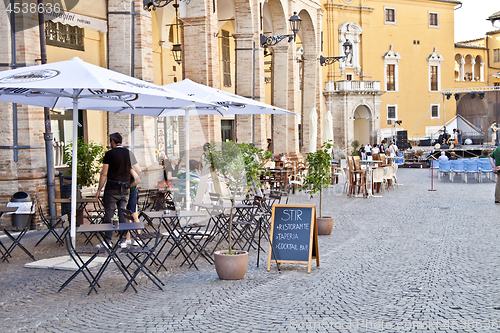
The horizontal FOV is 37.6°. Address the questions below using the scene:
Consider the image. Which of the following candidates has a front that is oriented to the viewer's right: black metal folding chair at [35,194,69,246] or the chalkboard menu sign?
the black metal folding chair

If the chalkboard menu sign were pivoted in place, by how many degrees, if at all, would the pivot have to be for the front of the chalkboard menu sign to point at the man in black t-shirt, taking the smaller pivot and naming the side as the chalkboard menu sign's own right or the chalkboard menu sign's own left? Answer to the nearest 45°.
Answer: approximately 90° to the chalkboard menu sign's own right

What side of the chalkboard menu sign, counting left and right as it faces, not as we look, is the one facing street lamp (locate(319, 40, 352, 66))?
back

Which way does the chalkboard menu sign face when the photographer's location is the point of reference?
facing the viewer

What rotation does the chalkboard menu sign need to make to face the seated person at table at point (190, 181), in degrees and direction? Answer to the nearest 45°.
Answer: approximately 135° to its right

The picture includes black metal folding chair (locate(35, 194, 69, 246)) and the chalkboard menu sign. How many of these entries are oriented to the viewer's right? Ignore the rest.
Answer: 1

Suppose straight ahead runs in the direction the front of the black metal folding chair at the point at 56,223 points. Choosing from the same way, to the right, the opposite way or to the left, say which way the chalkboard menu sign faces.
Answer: to the right

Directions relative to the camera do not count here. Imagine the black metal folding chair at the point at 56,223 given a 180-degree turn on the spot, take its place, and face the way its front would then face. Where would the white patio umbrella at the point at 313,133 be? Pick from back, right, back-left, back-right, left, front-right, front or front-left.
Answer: back-right

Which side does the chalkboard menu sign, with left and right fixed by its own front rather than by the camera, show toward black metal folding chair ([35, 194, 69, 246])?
right

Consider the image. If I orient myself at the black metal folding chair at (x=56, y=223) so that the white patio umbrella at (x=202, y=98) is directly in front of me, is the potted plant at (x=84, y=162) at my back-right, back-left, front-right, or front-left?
front-left

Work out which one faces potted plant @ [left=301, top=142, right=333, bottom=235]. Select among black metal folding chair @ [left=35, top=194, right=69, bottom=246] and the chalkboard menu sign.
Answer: the black metal folding chair

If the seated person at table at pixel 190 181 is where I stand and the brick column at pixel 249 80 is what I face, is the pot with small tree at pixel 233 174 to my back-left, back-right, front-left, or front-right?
back-right
